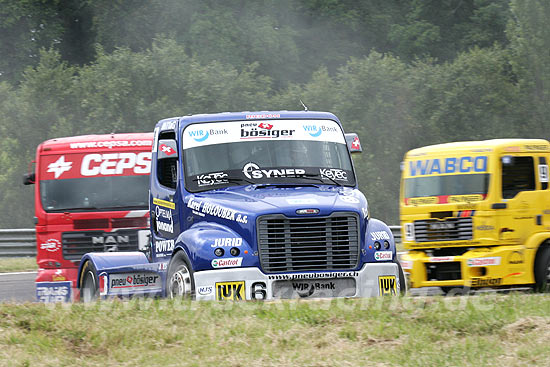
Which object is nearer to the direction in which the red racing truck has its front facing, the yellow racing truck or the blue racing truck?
the blue racing truck

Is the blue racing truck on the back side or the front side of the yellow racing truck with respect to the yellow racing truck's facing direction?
on the front side

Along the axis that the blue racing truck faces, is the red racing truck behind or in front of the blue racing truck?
behind

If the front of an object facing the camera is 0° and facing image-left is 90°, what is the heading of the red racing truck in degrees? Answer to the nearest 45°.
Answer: approximately 0°

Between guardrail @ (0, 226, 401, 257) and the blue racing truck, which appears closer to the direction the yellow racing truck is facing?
the blue racing truck

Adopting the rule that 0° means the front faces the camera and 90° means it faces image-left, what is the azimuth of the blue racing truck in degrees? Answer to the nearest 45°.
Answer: approximately 315°

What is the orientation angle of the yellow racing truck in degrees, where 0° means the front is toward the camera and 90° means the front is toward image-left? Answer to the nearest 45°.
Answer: approximately 45°

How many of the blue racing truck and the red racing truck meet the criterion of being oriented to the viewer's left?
0

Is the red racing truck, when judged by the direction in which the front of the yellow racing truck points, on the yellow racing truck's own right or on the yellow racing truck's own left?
on the yellow racing truck's own right
